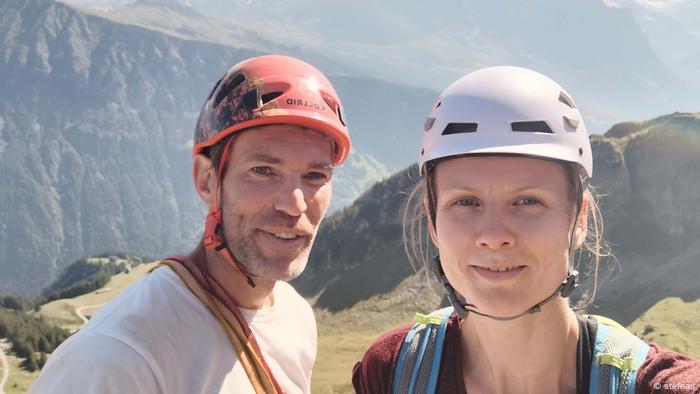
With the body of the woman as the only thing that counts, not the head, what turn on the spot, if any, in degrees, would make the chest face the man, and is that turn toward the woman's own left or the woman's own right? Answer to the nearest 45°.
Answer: approximately 90° to the woman's own right

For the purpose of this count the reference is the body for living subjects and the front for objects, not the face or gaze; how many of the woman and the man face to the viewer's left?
0

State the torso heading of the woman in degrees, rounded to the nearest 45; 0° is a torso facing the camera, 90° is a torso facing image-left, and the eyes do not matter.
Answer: approximately 0°

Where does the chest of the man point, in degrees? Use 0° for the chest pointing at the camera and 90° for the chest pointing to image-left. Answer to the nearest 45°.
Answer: approximately 315°
